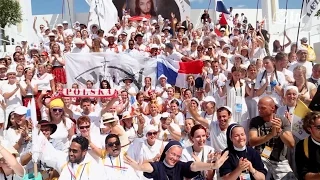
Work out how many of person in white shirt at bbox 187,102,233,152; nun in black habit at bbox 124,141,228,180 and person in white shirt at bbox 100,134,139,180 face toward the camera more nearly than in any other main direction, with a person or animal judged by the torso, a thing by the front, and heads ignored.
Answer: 3

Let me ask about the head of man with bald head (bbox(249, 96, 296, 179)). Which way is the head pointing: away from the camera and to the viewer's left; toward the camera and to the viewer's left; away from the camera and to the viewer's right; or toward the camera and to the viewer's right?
toward the camera and to the viewer's left

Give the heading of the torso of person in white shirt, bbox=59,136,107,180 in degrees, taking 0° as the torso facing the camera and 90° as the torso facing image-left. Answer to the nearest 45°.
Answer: approximately 45°

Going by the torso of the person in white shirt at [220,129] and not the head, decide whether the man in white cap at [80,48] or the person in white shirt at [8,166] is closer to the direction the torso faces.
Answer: the person in white shirt

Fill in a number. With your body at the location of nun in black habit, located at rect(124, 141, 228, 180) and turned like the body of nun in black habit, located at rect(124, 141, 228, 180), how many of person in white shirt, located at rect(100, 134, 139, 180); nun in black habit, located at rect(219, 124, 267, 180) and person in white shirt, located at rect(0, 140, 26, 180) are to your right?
2

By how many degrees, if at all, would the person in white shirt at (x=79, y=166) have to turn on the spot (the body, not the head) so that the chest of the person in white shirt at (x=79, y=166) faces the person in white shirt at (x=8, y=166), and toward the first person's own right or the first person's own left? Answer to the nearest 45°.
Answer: approximately 45° to the first person's own right

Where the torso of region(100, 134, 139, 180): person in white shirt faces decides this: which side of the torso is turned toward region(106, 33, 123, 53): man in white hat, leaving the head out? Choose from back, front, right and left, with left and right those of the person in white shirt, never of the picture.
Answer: back

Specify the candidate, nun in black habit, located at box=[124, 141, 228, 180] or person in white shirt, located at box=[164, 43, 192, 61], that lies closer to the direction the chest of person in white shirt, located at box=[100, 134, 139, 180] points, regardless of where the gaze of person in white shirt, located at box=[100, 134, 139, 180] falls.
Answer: the nun in black habit

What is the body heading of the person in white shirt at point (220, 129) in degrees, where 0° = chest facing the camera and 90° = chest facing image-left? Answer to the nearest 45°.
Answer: approximately 0°
